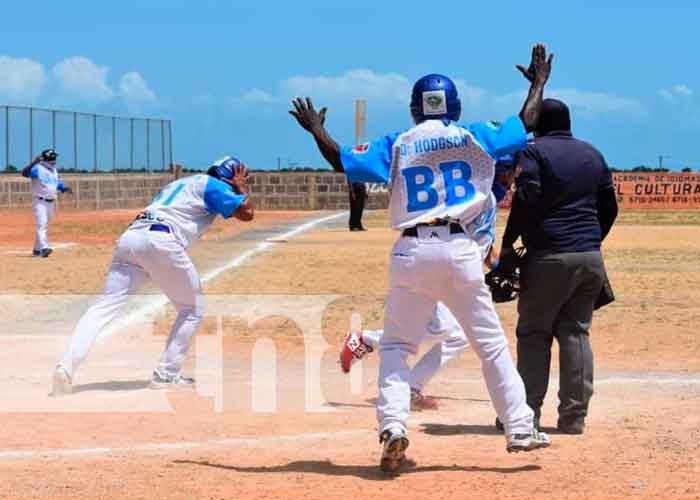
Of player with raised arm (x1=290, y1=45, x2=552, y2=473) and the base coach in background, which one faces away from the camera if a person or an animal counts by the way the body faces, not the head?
the player with raised arm

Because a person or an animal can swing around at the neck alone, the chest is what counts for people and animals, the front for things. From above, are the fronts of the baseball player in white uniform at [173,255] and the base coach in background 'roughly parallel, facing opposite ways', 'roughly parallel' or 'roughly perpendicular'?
roughly perpendicular

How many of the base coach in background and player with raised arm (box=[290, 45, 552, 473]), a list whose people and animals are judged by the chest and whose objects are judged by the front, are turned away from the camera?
1

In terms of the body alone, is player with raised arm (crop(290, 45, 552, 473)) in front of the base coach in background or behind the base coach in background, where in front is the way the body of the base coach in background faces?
in front

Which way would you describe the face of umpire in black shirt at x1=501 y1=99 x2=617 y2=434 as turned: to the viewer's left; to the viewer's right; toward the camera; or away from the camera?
away from the camera

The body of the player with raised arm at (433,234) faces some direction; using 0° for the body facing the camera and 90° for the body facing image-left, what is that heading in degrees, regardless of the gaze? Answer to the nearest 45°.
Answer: approximately 180°

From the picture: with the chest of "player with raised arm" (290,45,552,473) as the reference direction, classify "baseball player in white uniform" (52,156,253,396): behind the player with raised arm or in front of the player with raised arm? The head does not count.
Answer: in front

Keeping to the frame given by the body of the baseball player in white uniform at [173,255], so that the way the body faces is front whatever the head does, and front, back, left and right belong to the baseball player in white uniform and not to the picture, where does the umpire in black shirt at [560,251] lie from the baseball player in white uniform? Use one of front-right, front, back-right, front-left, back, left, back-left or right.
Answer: right

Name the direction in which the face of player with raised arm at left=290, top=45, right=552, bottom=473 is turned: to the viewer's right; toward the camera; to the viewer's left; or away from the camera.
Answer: away from the camera

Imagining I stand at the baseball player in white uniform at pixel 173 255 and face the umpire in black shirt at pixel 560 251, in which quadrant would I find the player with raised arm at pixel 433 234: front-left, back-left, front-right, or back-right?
front-right

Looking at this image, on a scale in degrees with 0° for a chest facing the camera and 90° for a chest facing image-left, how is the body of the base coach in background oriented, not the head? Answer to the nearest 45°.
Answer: approximately 315°
